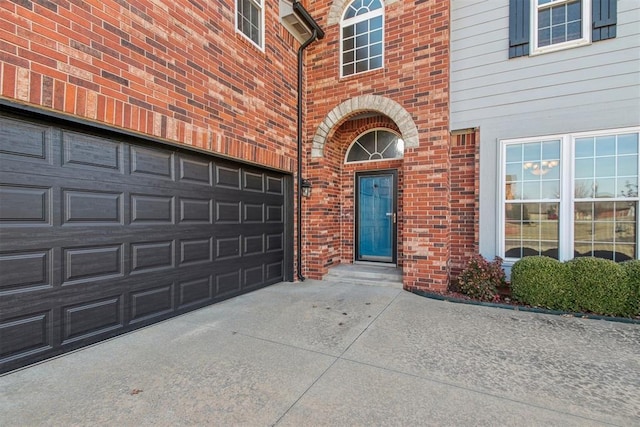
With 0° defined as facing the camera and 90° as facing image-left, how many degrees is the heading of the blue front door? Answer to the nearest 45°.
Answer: approximately 0°

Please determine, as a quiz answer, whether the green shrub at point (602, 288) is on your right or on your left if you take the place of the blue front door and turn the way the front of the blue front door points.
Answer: on your left

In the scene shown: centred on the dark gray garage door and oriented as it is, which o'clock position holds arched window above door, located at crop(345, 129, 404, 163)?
The arched window above door is roughly at 10 o'clock from the dark gray garage door.

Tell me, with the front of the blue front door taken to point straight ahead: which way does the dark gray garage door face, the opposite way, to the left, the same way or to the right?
to the left

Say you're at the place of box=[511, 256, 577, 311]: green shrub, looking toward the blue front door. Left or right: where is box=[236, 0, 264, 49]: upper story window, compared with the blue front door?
left

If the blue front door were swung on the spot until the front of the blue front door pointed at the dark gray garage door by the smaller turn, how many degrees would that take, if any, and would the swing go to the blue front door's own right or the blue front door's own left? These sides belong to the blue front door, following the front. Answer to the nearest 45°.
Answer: approximately 45° to the blue front door's own right

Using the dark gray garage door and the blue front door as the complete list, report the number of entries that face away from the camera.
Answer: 0

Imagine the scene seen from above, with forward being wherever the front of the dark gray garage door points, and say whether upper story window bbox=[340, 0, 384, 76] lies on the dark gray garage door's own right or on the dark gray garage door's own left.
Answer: on the dark gray garage door's own left
